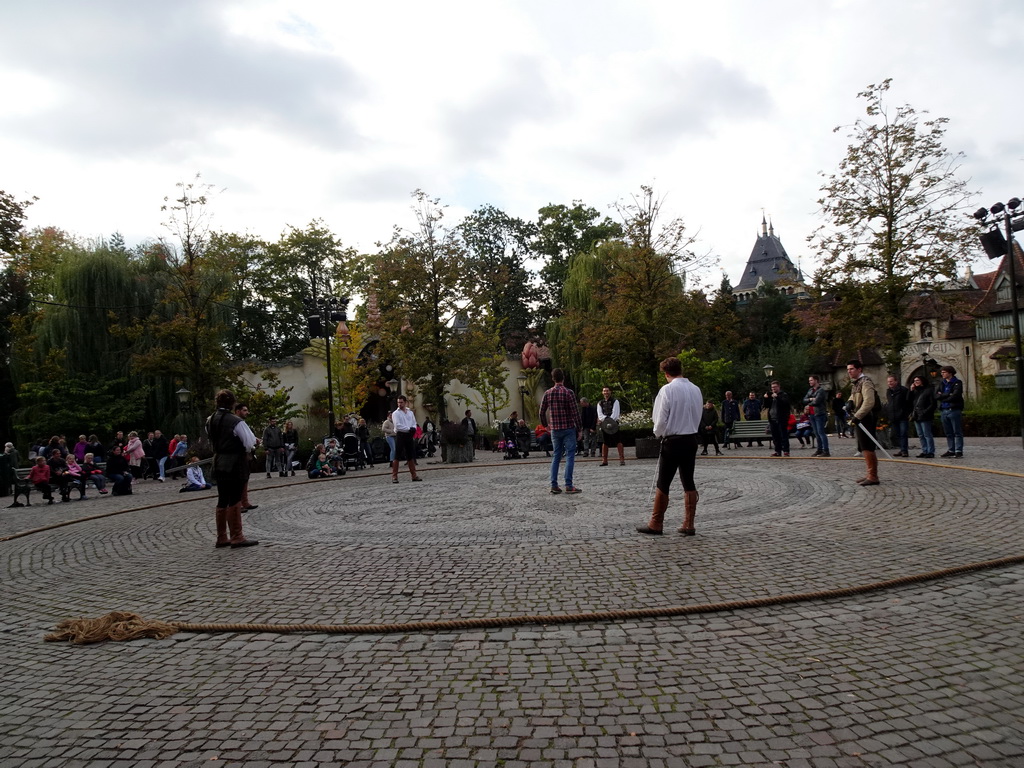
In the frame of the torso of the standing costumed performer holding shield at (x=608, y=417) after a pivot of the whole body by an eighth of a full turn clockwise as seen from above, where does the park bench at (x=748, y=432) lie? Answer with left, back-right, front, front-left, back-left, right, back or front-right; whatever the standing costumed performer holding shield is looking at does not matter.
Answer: back

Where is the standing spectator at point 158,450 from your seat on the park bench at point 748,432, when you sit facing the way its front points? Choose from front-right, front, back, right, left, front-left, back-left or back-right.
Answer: right

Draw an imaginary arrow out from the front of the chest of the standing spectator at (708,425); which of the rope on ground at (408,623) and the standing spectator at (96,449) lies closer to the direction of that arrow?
the rope on ground

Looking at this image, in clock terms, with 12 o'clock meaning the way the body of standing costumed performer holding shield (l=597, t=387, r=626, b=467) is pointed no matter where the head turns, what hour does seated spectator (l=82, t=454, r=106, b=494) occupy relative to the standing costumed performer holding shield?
The seated spectator is roughly at 3 o'clock from the standing costumed performer holding shield.

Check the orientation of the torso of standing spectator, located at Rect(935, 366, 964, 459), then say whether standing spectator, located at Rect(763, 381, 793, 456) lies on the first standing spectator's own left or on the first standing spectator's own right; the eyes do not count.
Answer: on the first standing spectator's own right

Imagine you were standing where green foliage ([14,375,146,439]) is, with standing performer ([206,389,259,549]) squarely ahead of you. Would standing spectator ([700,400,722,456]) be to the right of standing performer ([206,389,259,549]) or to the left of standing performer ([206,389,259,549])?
left

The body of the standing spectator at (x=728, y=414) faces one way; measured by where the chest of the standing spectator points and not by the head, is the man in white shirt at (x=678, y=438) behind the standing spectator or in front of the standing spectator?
in front

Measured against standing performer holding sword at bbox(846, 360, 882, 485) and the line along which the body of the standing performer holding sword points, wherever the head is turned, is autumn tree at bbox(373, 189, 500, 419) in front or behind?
in front

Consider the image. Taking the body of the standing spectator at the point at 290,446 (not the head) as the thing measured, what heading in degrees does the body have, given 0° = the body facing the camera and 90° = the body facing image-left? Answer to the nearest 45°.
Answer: approximately 315°

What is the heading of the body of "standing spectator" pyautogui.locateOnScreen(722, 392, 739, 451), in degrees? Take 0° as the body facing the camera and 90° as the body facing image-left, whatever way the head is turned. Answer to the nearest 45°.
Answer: approximately 0°

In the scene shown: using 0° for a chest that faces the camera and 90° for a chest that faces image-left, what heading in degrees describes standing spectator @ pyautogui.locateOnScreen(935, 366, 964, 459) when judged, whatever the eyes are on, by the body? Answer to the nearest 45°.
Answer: approximately 45°

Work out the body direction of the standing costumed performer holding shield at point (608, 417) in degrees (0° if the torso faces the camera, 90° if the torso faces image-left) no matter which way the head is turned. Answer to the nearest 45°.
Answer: approximately 0°

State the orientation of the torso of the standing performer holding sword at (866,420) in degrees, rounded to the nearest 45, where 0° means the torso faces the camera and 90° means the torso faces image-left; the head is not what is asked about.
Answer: approximately 90°

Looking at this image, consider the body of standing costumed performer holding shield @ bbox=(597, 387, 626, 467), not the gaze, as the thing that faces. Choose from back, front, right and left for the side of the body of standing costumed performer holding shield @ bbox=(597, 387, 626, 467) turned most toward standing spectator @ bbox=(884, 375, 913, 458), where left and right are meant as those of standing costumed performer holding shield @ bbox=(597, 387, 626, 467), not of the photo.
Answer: left
